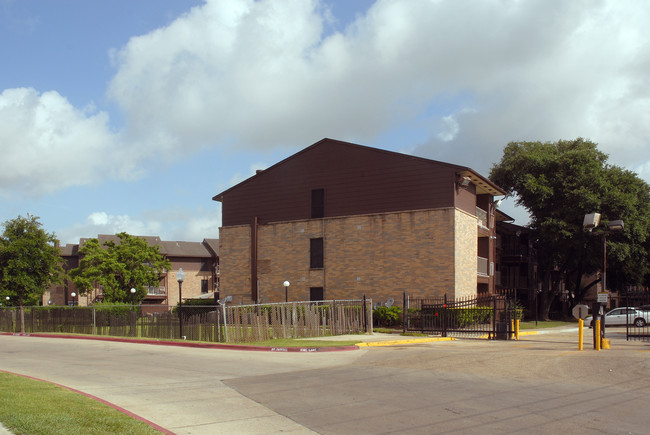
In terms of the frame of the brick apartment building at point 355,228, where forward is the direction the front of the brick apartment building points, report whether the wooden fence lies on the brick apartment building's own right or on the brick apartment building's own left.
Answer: on the brick apartment building's own right
